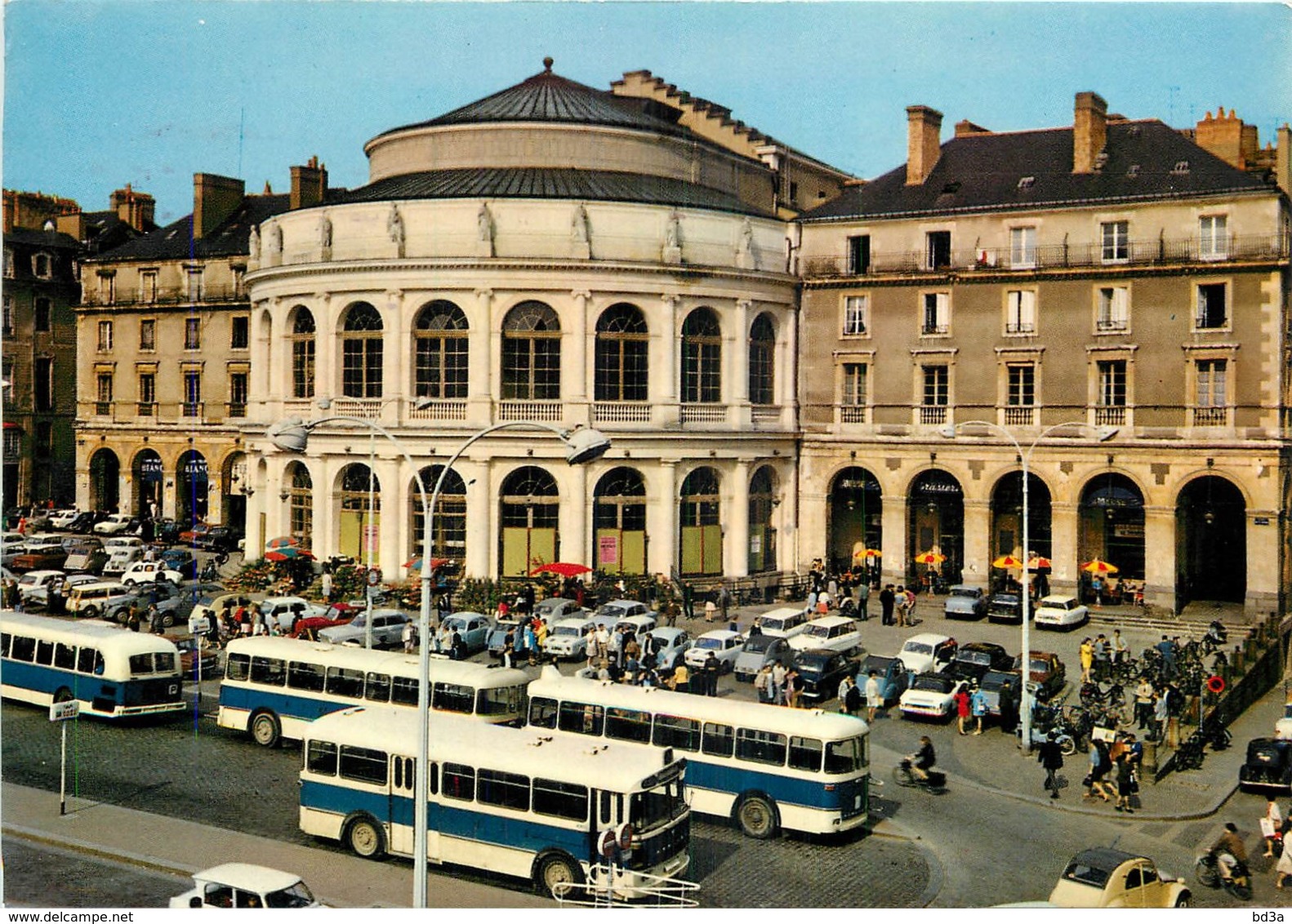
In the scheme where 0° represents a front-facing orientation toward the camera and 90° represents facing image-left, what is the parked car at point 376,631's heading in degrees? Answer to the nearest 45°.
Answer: approximately 45°

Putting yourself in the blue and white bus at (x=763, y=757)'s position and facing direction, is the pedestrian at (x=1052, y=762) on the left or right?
on its right

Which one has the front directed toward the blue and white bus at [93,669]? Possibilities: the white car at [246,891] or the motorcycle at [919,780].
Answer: the motorcycle

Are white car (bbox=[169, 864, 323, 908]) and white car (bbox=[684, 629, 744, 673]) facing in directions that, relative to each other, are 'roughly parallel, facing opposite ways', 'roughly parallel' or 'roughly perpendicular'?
roughly perpendicular

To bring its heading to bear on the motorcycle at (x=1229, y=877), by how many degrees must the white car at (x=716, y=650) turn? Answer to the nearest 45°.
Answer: approximately 90° to its left

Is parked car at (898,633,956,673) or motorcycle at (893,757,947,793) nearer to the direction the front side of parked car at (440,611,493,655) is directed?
the motorcycle

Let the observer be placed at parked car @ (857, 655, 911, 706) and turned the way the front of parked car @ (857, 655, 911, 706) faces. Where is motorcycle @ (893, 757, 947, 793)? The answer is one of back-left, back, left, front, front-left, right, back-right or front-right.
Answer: front-left

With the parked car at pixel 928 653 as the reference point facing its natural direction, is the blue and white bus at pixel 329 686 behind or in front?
in front

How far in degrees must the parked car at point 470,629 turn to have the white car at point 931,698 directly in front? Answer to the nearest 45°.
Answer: approximately 90° to its left

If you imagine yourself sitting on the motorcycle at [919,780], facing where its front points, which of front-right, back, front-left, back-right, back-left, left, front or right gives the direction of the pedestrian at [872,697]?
right

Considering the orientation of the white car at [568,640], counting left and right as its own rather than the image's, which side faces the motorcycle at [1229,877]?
left
